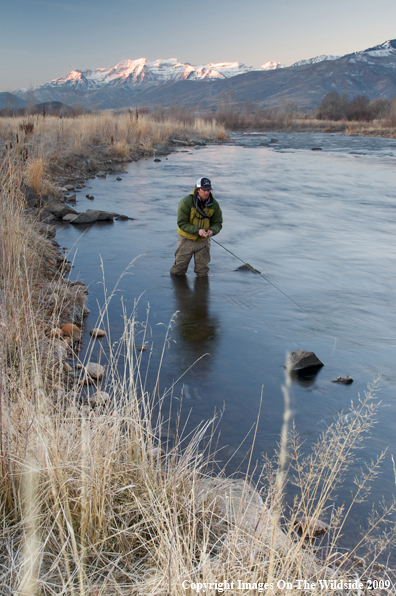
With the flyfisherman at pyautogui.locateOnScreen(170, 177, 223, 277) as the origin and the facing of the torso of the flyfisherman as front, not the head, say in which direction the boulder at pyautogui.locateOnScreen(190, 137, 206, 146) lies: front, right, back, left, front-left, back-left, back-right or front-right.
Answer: back-left

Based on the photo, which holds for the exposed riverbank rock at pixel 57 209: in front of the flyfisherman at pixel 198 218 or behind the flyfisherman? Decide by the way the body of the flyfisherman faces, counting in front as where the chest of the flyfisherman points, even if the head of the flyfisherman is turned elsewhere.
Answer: behind

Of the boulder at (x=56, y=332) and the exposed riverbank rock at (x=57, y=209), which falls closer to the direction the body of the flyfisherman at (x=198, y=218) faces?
the boulder

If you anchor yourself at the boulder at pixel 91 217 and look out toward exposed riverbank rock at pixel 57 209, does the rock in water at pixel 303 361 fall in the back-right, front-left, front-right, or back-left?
back-left

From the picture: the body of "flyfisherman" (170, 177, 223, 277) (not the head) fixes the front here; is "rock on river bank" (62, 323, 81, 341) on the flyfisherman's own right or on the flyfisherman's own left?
on the flyfisherman's own right

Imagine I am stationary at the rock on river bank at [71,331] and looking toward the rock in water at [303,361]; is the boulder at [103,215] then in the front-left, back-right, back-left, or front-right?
back-left

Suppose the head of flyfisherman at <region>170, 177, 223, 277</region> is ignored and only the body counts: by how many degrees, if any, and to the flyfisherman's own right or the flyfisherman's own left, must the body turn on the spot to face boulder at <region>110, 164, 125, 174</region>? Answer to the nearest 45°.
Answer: approximately 135° to the flyfisherman's own left

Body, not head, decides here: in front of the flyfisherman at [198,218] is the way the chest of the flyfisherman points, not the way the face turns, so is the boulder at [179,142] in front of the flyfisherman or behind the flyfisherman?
behind

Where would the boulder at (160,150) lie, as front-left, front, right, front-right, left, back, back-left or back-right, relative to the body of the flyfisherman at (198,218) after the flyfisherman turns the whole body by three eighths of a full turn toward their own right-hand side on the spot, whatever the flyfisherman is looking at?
right

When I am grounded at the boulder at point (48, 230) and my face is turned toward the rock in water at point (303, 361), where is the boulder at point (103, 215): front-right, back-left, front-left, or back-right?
back-left

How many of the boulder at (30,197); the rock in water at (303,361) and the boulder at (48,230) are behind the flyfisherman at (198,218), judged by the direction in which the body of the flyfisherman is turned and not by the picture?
2

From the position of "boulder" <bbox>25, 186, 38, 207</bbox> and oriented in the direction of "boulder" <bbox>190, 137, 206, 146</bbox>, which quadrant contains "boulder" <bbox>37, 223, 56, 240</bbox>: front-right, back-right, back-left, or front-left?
back-right

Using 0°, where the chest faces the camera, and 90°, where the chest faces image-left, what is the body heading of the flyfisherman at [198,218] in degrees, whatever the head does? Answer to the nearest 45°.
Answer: approximately 315°
